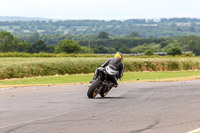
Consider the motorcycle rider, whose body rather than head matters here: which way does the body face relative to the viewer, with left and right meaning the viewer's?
facing away from the viewer and to the right of the viewer
